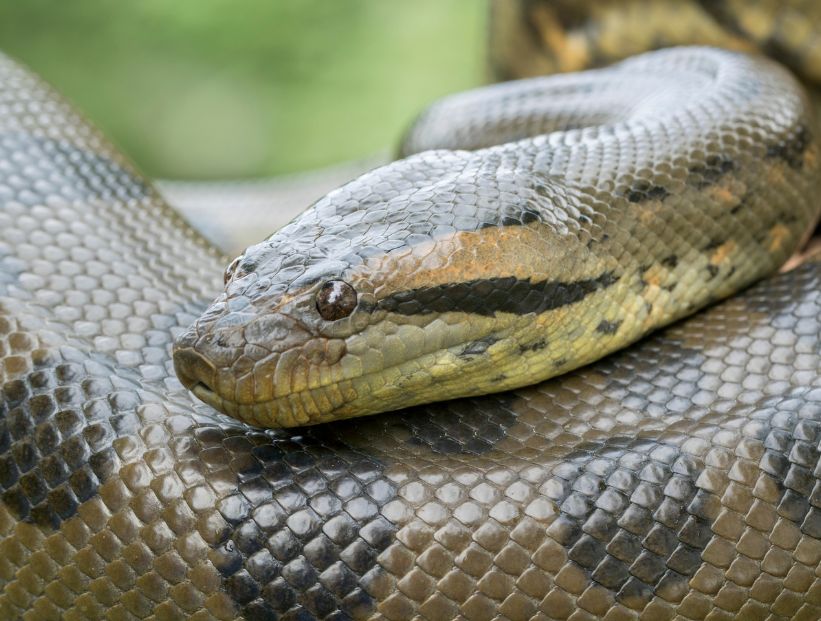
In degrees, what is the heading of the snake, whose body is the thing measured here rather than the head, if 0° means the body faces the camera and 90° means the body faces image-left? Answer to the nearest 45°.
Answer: approximately 45°
